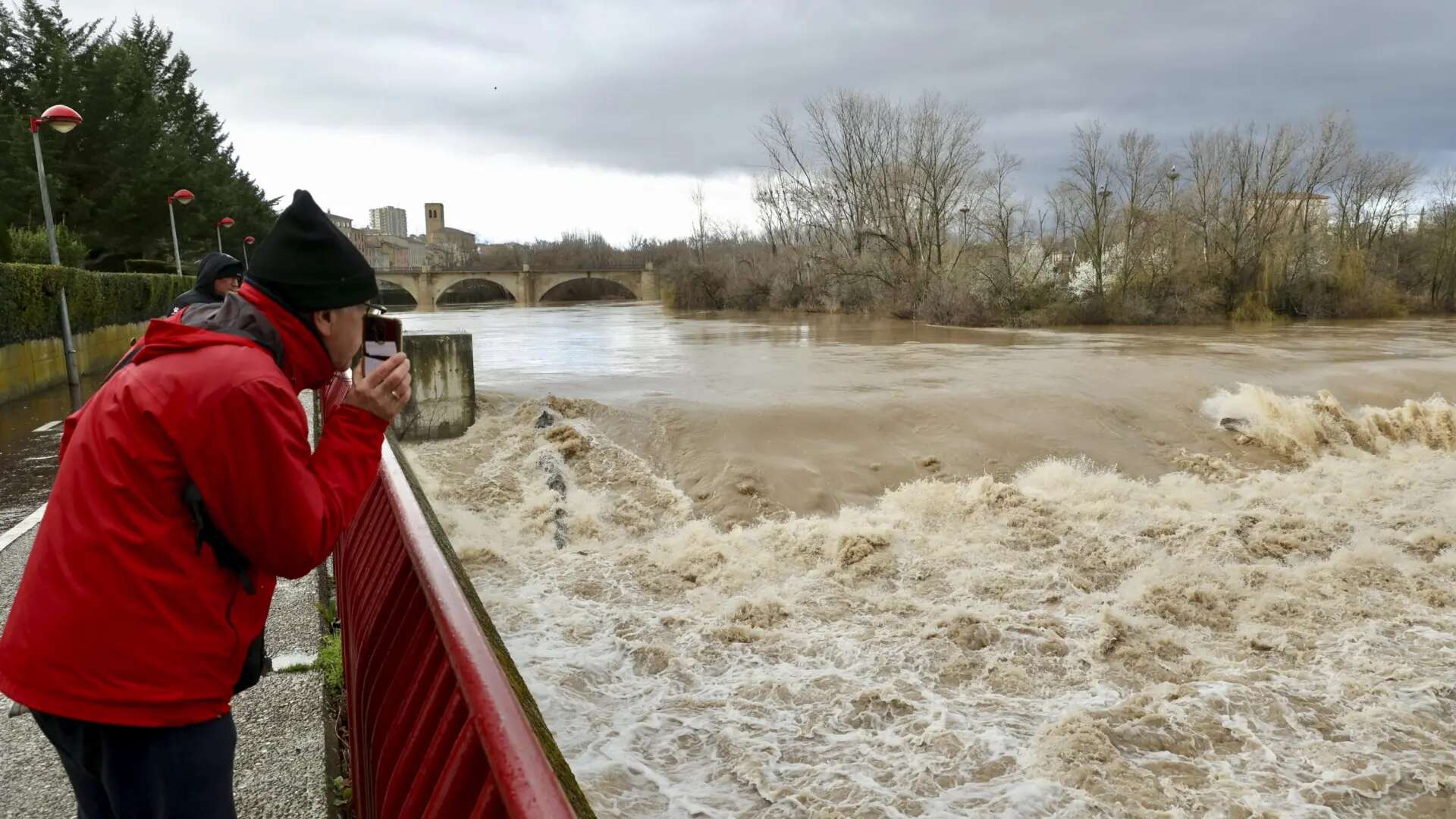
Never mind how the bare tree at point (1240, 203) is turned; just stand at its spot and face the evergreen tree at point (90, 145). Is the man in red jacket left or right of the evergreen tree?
left

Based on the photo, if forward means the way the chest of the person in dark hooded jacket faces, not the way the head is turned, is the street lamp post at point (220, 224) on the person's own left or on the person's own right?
on the person's own left

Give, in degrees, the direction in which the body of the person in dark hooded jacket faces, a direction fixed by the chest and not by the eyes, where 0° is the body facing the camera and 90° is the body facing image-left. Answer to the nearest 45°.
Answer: approximately 270°

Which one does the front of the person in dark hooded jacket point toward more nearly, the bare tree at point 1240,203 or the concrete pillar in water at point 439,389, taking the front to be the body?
the bare tree
